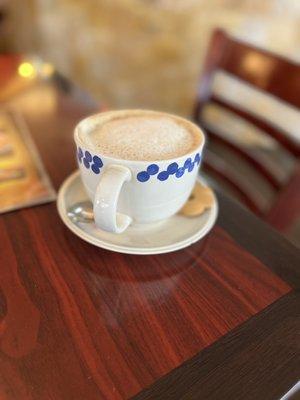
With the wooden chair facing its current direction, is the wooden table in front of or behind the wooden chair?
in front

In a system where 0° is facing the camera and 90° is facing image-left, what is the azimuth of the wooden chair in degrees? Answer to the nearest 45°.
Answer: approximately 45°
